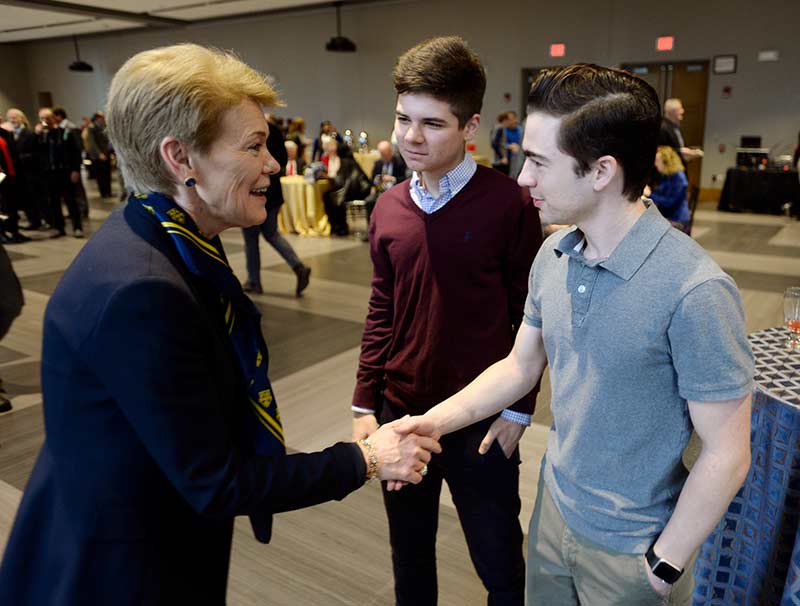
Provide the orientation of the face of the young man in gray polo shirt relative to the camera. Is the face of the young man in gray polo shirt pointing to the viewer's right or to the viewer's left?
to the viewer's left

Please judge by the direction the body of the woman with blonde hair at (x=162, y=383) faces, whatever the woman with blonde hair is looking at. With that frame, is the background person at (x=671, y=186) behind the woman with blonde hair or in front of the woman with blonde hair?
in front

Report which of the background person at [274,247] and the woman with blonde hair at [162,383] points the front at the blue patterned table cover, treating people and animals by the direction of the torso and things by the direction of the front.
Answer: the woman with blonde hair

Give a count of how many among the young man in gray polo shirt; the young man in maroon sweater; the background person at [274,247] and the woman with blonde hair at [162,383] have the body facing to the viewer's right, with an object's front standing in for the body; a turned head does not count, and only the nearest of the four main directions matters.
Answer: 1

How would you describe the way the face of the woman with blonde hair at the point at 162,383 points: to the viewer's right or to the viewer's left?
to the viewer's right

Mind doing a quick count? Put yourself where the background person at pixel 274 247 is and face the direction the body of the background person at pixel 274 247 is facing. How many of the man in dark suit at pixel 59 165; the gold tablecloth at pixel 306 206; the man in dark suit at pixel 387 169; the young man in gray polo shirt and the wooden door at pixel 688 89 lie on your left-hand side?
1

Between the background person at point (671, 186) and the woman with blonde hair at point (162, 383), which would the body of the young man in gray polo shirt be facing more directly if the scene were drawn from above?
the woman with blonde hair

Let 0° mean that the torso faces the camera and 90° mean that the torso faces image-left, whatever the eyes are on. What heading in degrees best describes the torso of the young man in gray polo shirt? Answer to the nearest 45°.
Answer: approximately 45°

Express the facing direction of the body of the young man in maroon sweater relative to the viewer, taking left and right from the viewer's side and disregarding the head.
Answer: facing the viewer and to the left of the viewer

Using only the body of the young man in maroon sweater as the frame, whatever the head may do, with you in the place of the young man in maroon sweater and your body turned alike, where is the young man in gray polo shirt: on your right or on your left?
on your left

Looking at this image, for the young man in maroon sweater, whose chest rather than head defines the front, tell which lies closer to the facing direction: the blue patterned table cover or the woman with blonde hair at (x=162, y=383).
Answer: the woman with blonde hair

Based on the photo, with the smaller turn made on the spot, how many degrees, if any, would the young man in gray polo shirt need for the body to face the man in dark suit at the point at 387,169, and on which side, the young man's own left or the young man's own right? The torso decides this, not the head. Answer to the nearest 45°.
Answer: approximately 135° to the young man's own right

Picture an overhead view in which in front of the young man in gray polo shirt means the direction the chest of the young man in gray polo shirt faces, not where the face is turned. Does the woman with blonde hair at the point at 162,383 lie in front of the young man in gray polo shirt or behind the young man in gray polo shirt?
in front

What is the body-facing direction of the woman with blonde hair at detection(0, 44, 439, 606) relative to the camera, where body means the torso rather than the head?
to the viewer's right

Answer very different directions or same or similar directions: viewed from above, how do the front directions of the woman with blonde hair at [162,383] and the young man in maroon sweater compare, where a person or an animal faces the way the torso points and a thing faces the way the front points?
very different directions
